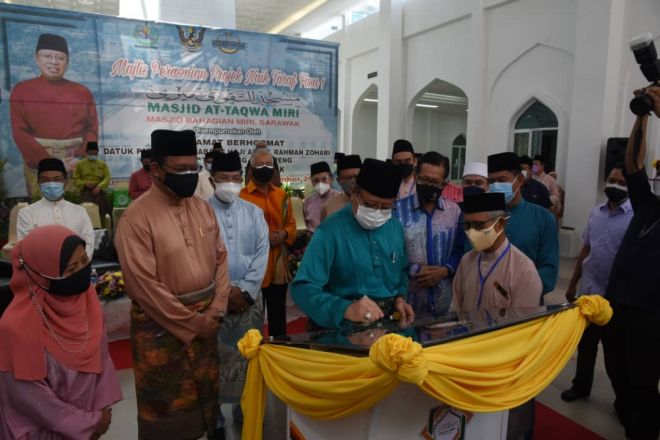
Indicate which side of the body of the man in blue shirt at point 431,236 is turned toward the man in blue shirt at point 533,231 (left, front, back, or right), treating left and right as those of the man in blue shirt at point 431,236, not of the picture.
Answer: left

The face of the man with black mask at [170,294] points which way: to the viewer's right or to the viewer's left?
to the viewer's right

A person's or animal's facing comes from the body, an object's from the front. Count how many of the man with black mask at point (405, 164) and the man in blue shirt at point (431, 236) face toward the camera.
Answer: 2

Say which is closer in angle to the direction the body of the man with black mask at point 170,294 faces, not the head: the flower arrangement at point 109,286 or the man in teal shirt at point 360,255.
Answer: the man in teal shirt

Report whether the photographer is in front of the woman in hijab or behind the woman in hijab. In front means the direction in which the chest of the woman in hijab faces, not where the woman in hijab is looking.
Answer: in front

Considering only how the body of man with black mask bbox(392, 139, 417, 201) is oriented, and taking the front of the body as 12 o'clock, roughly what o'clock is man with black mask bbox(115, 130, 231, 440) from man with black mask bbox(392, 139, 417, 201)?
man with black mask bbox(115, 130, 231, 440) is roughly at 1 o'clock from man with black mask bbox(392, 139, 417, 201).

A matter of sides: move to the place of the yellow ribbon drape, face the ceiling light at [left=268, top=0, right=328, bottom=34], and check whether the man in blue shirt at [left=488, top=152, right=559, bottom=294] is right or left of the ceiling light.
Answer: right
